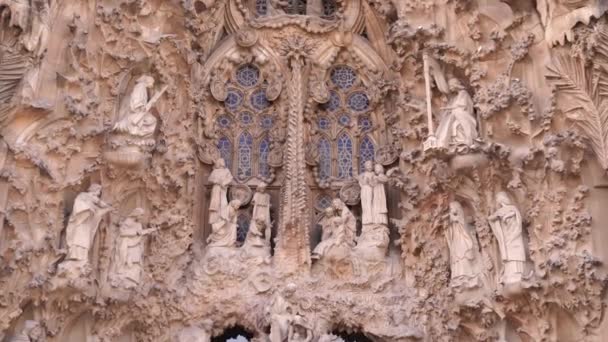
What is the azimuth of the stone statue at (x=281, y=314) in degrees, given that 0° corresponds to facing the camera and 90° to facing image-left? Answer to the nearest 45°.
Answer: approximately 315°

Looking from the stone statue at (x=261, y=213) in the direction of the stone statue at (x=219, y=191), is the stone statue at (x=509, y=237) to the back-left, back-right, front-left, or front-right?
back-left

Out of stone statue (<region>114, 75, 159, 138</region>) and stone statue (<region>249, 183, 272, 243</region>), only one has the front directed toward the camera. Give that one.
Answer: stone statue (<region>249, 183, 272, 243</region>)

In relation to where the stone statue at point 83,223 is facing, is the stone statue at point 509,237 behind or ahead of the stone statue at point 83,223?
ahead

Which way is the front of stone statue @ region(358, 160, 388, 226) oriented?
toward the camera

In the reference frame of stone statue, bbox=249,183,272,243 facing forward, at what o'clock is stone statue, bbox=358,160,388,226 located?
stone statue, bbox=358,160,388,226 is roughly at 9 o'clock from stone statue, bbox=249,183,272,243.

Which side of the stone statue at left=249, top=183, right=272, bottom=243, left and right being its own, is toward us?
front

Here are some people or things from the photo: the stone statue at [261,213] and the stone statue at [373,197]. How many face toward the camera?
2
